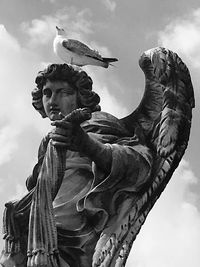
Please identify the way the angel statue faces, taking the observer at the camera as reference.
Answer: facing the viewer and to the left of the viewer

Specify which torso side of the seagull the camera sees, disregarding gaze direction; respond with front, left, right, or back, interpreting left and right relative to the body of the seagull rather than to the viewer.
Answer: left
